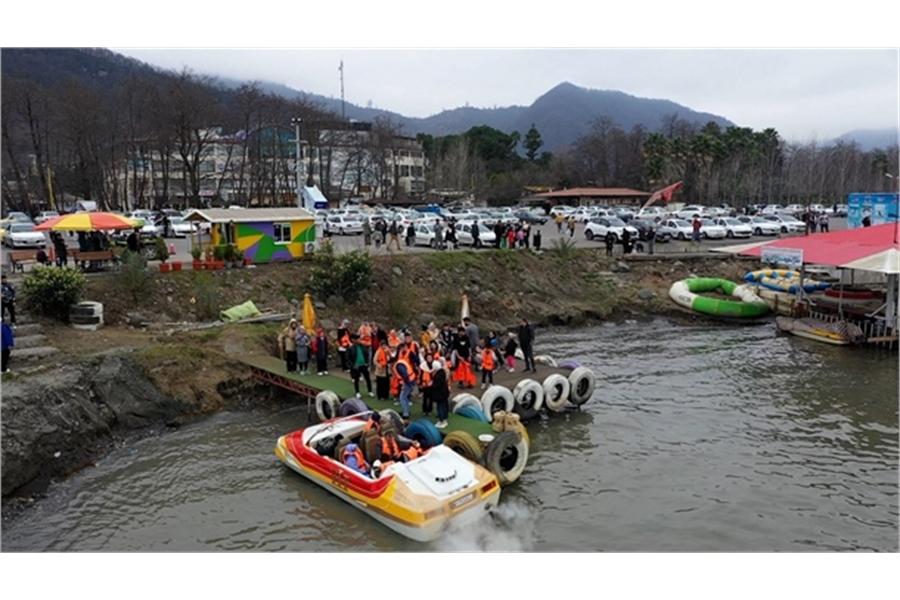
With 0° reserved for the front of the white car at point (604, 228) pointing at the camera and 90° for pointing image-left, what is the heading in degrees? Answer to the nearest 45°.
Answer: approximately 315°

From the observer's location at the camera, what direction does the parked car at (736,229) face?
facing the viewer and to the right of the viewer

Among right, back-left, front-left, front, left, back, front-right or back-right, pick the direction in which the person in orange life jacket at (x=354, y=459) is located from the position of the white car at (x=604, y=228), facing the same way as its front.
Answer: front-right

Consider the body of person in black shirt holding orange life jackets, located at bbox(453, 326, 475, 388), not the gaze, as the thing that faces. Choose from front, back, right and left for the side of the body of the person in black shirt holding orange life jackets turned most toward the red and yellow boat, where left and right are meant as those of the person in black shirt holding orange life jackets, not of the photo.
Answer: front

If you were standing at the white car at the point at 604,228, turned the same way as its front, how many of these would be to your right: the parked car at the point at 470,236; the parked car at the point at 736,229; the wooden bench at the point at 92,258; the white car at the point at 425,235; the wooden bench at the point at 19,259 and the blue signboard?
4

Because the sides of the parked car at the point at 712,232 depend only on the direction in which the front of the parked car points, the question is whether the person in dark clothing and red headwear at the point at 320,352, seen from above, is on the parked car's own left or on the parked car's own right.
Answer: on the parked car's own right

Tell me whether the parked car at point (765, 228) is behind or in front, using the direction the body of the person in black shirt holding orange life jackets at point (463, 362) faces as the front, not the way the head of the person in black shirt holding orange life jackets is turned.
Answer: behind

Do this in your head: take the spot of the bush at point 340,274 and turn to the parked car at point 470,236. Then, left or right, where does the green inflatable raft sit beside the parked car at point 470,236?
right

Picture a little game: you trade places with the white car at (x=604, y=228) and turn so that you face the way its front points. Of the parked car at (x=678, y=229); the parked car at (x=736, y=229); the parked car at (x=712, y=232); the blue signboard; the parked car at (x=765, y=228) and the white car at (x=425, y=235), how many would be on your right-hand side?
1

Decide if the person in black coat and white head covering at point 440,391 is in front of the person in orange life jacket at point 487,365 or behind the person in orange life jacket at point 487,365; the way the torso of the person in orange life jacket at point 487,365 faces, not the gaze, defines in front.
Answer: in front

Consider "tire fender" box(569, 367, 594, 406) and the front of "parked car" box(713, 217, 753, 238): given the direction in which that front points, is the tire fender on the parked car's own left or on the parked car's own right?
on the parked car's own right

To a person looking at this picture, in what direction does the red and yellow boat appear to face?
facing away from the viewer and to the left of the viewer

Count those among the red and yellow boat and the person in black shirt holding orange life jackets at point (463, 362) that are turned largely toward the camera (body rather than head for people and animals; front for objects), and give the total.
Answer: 1

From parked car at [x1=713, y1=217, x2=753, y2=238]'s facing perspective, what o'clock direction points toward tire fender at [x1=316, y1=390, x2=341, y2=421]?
The tire fender is roughly at 2 o'clock from the parked car.

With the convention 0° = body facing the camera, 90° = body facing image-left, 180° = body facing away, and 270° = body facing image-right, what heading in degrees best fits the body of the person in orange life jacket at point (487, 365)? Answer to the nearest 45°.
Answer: approximately 45°
